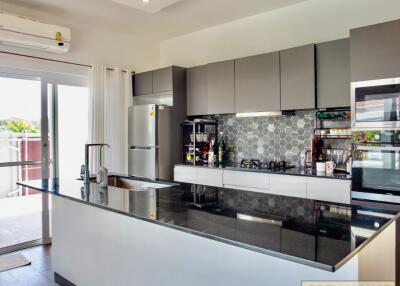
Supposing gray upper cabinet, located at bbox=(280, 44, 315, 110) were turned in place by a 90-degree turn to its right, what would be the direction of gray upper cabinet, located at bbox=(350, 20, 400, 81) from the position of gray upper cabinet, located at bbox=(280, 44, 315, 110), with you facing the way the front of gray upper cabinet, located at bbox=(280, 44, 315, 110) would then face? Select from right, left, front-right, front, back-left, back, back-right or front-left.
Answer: back

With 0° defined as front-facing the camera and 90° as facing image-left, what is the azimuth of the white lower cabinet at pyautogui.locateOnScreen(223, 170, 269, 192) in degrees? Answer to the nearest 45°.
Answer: approximately 45°

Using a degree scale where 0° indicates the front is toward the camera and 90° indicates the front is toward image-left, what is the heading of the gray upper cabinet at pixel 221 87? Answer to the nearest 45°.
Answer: approximately 45°

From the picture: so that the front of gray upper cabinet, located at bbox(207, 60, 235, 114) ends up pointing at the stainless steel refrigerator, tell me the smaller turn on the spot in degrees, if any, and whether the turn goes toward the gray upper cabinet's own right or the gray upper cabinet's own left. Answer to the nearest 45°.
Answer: approximately 45° to the gray upper cabinet's own right

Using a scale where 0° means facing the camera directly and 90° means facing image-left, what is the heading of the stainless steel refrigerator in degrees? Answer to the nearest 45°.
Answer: approximately 45°

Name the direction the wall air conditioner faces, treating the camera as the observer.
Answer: facing the viewer and to the right of the viewer

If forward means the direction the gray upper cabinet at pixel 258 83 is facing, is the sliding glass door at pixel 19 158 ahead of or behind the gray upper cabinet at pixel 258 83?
ahead

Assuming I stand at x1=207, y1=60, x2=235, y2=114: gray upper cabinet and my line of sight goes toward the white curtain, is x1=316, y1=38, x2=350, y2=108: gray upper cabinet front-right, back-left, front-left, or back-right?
back-left

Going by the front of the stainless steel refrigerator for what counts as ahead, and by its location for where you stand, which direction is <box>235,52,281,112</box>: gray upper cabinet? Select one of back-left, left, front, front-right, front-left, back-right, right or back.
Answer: left

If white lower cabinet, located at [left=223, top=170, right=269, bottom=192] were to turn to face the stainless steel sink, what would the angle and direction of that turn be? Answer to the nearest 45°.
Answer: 0° — it already faces it

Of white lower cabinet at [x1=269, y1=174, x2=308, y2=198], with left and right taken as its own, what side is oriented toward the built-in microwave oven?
left

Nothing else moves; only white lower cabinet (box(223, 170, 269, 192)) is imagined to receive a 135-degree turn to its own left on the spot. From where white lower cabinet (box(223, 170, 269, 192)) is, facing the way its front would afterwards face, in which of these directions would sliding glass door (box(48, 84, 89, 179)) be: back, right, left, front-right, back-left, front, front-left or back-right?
back

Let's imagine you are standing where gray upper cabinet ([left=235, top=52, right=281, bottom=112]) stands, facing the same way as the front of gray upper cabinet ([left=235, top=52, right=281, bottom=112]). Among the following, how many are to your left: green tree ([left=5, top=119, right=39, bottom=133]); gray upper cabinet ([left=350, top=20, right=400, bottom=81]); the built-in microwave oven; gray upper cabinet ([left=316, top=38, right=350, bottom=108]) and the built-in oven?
4

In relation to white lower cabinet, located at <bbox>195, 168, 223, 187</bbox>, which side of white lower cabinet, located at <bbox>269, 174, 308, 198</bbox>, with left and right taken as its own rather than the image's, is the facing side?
right
